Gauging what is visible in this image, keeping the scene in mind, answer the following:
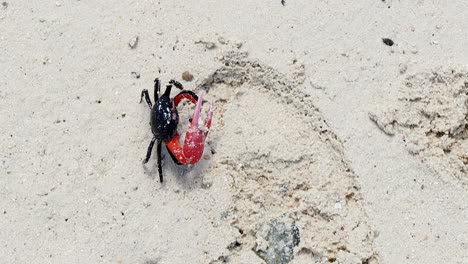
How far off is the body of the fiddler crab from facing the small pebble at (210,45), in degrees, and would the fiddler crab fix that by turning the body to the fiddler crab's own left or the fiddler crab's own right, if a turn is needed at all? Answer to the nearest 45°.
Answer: approximately 45° to the fiddler crab's own left

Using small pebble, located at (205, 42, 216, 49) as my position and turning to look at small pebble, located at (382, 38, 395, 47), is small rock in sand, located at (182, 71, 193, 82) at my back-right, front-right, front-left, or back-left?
back-right

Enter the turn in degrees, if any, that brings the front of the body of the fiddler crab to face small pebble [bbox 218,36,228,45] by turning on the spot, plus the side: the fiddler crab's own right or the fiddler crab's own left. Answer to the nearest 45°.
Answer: approximately 45° to the fiddler crab's own left

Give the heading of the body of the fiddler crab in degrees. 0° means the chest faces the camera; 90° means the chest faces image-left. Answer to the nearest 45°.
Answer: approximately 270°

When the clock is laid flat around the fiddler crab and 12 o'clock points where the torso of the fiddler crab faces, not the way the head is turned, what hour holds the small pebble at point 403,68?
The small pebble is roughly at 12 o'clock from the fiddler crab.

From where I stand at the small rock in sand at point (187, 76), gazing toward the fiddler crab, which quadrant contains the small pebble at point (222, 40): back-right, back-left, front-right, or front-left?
back-left

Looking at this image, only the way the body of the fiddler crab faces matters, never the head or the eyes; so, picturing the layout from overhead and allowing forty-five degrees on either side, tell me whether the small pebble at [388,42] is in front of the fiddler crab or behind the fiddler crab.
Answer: in front

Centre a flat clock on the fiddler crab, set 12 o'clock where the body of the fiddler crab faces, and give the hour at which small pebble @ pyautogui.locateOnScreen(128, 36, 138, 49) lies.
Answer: The small pebble is roughly at 9 o'clock from the fiddler crab.
